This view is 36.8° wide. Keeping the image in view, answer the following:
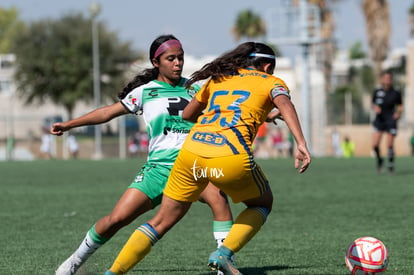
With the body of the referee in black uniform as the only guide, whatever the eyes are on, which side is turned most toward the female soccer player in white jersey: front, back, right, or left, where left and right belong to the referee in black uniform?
front

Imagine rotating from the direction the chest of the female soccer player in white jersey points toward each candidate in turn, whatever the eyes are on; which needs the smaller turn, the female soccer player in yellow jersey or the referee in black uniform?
the female soccer player in yellow jersey

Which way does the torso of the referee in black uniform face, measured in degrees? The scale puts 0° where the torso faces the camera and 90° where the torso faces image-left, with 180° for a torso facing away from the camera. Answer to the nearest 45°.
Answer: approximately 0°

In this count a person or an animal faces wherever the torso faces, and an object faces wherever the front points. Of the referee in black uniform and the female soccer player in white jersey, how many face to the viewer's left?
0

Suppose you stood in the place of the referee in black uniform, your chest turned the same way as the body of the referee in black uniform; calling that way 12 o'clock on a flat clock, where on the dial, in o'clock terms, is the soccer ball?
The soccer ball is roughly at 12 o'clock from the referee in black uniform.

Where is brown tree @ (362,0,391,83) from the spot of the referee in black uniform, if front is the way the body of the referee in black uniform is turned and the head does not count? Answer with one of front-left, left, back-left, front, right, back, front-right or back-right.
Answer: back

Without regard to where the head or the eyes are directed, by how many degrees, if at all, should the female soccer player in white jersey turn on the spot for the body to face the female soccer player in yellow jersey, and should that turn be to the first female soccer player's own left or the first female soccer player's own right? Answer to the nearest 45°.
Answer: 0° — they already face them

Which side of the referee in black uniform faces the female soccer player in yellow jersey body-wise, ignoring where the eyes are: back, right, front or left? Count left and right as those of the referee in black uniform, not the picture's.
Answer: front

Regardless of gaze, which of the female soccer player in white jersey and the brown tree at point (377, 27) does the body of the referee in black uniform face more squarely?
the female soccer player in white jersey

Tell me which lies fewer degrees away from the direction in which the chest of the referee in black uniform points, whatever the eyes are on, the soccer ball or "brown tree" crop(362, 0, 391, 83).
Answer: the soccer ball

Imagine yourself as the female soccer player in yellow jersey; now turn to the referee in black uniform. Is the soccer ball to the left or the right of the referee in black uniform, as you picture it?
right

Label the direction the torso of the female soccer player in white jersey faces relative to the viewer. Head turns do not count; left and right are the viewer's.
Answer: facing the viewer and to the right of the viewer

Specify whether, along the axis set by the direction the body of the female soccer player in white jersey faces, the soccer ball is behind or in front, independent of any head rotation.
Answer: in front
